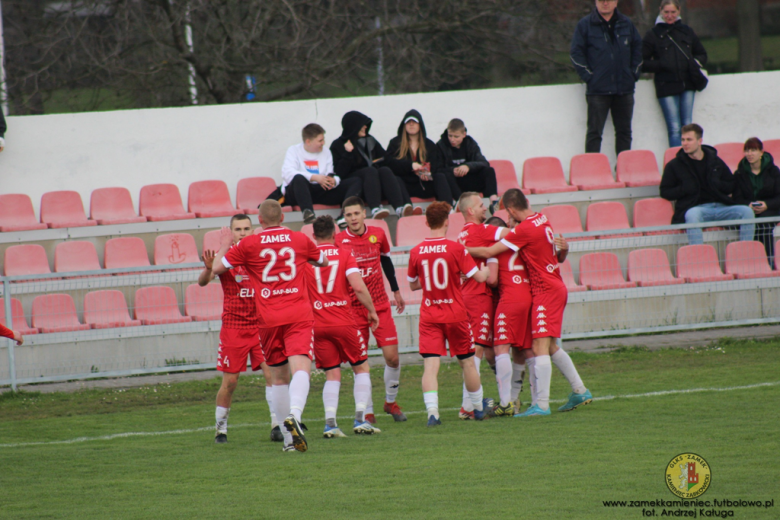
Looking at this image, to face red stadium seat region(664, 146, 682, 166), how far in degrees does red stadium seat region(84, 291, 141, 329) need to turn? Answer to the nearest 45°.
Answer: approximately 45° to its left

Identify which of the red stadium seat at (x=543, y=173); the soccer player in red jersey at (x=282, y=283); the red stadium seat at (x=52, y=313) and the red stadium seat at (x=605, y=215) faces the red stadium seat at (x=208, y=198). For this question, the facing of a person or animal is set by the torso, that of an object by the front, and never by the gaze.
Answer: the soccer player in red jersey

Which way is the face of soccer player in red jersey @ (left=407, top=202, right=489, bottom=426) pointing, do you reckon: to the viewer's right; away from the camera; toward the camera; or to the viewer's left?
away from the camera

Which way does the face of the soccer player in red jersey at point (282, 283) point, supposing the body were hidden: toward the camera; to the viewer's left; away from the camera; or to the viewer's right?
away from the camera

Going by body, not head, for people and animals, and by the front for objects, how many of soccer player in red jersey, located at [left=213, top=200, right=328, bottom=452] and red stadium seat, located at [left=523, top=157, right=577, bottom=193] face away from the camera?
1

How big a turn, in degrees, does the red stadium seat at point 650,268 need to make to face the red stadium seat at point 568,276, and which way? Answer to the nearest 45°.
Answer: approximately 135° to its right

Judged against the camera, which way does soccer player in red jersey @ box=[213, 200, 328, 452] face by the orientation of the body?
away from the camera

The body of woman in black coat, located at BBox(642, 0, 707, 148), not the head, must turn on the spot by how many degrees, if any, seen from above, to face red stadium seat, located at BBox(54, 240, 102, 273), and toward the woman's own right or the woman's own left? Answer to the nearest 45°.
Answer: approximately 45° to the woman's own right

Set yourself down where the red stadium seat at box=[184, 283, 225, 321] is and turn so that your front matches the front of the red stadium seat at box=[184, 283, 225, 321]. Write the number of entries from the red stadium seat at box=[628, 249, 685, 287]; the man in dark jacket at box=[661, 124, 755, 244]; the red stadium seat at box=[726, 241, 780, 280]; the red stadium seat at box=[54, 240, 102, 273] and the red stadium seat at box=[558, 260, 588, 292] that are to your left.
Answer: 4

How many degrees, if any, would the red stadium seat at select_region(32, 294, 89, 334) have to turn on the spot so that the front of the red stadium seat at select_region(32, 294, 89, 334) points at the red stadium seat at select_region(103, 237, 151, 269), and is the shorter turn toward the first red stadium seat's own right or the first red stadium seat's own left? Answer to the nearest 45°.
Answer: approximately 90° to the first red stadium seat's own left

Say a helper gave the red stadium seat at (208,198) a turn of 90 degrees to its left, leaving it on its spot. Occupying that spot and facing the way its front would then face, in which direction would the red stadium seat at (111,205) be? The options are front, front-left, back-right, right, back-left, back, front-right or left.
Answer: back-left
